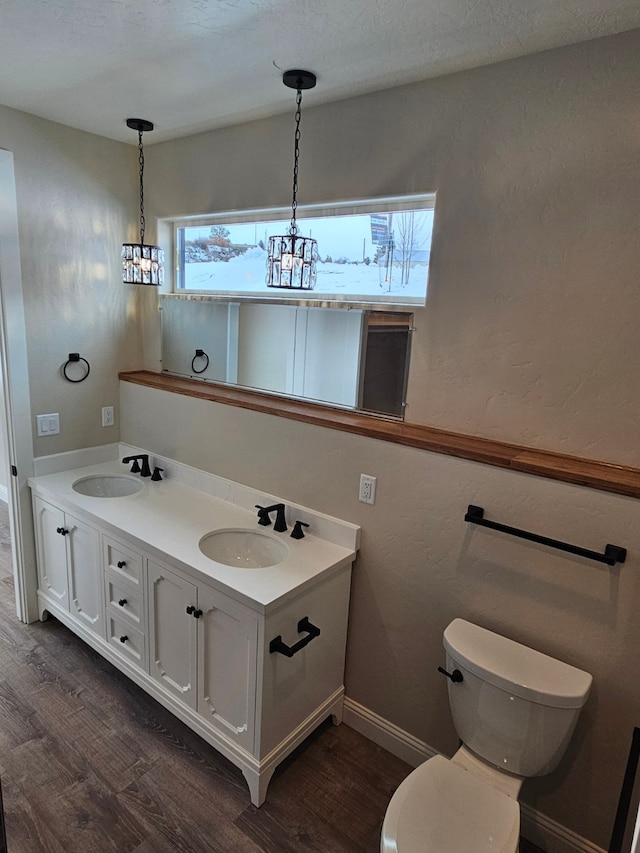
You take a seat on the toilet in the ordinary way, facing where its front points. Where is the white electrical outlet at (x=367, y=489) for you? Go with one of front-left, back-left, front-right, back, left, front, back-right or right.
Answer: right

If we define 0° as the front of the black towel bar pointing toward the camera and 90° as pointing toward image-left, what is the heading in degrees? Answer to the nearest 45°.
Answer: approximately 45°

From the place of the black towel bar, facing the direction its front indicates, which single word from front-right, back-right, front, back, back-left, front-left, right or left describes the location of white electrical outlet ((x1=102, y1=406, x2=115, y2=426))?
front-right

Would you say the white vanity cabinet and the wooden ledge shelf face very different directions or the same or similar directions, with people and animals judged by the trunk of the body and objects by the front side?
same or similar directions

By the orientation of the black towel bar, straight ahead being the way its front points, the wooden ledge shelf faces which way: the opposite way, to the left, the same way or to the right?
the same way

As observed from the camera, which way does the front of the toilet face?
facing the viewer and to the left of the viewer

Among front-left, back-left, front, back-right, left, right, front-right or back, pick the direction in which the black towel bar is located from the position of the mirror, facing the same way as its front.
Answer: left

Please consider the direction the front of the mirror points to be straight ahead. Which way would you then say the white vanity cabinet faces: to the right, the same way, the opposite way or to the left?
the same way
